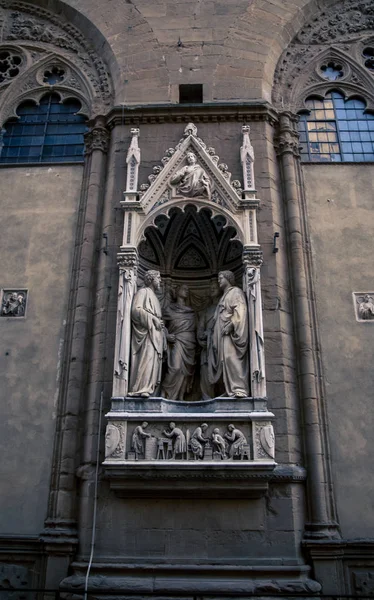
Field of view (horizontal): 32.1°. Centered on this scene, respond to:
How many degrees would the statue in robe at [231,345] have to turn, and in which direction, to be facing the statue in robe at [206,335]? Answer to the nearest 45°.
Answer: approximately 90° to its right

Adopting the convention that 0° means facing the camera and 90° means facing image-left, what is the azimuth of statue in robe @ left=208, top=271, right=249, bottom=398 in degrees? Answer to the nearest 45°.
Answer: approximately 45°

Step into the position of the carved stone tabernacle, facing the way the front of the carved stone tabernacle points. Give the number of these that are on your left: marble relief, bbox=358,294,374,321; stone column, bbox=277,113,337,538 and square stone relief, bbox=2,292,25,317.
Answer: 2

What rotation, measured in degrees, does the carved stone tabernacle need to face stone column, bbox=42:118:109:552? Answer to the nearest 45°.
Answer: approximately 90° to its right

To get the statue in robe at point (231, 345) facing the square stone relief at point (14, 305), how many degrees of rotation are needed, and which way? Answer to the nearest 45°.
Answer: approximately 45° to its right

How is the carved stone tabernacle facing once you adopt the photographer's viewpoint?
facing the viewer

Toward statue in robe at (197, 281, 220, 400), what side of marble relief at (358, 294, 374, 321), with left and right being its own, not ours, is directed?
right

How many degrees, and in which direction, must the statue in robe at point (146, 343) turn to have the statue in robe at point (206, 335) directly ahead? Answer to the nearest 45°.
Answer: approximately 45° to its left

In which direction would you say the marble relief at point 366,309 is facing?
toward the camera

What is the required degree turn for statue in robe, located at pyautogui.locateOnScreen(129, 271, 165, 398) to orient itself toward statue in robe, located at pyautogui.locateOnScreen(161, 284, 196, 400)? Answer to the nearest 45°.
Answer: approximately 45° to its left
